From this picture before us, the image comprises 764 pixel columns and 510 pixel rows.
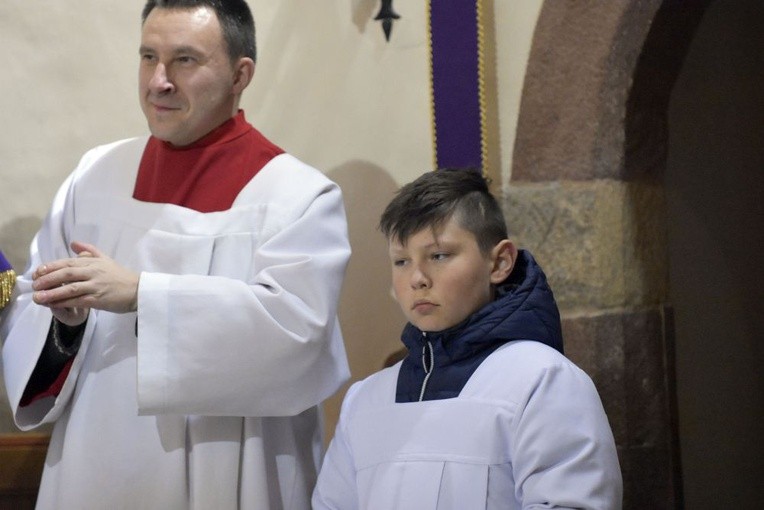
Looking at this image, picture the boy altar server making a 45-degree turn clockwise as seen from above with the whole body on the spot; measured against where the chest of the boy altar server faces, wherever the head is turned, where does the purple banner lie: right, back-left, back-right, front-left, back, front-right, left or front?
right

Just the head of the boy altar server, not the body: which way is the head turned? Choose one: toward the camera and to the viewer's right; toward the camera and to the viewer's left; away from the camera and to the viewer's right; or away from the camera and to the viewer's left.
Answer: toward the camera and to the viewer's left

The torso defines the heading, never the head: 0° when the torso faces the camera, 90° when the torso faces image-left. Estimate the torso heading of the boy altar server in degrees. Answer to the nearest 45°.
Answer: approximately 45°

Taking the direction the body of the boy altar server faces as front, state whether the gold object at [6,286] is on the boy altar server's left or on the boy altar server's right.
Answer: on the boy altar server's right
